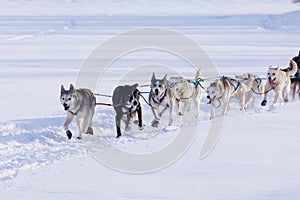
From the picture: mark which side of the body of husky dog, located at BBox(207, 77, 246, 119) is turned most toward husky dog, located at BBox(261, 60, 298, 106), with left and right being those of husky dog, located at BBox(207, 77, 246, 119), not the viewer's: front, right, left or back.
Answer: back

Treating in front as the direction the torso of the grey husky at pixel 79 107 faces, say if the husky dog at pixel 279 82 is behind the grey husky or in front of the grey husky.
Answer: behind

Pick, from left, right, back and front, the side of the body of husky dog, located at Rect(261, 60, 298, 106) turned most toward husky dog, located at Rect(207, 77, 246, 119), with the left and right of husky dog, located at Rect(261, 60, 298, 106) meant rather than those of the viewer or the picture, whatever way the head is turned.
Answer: front

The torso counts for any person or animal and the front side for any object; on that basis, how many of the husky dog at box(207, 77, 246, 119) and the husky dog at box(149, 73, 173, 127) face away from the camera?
0

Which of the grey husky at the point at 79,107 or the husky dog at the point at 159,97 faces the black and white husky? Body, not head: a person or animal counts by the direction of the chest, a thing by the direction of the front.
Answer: the husky dog

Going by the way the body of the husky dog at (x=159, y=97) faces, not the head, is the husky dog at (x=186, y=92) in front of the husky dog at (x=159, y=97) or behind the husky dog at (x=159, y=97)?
behind

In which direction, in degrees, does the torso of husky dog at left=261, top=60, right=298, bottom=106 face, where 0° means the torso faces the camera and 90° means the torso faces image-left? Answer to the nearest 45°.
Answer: approximately 45°

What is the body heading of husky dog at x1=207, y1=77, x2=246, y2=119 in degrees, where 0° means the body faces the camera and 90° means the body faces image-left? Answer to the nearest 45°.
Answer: approximately 45°

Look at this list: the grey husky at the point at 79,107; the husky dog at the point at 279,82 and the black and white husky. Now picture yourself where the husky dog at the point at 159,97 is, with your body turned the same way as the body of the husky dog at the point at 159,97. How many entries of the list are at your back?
1

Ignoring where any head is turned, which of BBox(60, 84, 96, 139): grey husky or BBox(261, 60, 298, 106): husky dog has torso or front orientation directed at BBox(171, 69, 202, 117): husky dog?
BBox(261, 60, 298, 106): husky dog

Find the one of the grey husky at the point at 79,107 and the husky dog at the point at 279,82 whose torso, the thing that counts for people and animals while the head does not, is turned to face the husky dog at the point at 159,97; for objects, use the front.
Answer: the husky dog at the point at 279,82

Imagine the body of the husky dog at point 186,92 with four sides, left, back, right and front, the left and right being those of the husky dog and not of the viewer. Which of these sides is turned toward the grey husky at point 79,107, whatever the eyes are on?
front

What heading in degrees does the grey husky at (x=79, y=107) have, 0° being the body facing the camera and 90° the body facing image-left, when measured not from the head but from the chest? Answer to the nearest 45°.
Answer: approximately 45°
